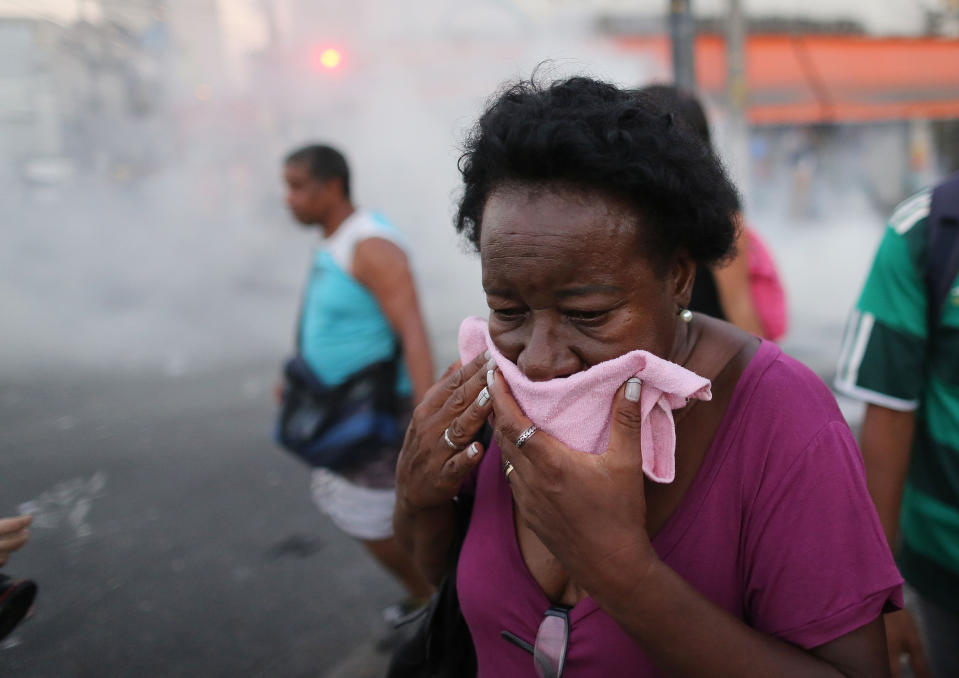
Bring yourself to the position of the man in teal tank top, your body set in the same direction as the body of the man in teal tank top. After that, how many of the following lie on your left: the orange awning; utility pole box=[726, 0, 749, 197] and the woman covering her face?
1

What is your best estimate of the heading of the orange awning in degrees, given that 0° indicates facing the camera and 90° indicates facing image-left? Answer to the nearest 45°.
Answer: approximately 0°

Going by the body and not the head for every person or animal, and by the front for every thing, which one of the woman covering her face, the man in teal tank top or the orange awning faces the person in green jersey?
the orange awning

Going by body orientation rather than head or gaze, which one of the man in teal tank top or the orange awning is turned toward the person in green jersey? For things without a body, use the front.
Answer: the orange awning

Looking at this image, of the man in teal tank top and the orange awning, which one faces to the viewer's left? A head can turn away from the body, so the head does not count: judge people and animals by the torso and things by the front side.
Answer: the man in teal tank top

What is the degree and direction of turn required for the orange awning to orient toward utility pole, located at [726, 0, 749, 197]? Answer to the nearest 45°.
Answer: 0° — it already faces it

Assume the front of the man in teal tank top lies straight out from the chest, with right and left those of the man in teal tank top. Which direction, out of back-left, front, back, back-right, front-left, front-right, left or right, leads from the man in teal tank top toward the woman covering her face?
left

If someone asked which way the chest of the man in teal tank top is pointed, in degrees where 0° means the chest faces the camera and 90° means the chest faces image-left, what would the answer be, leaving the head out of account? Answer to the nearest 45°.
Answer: approximately 90°

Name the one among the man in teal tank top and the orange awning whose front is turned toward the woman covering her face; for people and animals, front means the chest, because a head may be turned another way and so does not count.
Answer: the orange awning

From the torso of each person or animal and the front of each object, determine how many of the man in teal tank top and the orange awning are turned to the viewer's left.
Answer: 1

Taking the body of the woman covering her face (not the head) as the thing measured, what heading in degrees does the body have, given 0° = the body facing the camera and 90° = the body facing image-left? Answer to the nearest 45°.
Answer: approximately 45°

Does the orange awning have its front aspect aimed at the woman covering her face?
yes
